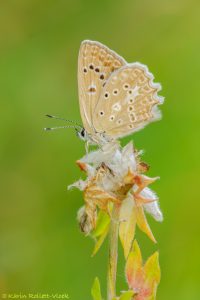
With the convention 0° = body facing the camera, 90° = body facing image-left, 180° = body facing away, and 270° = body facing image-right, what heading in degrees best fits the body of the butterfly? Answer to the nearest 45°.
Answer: approximately 90°
